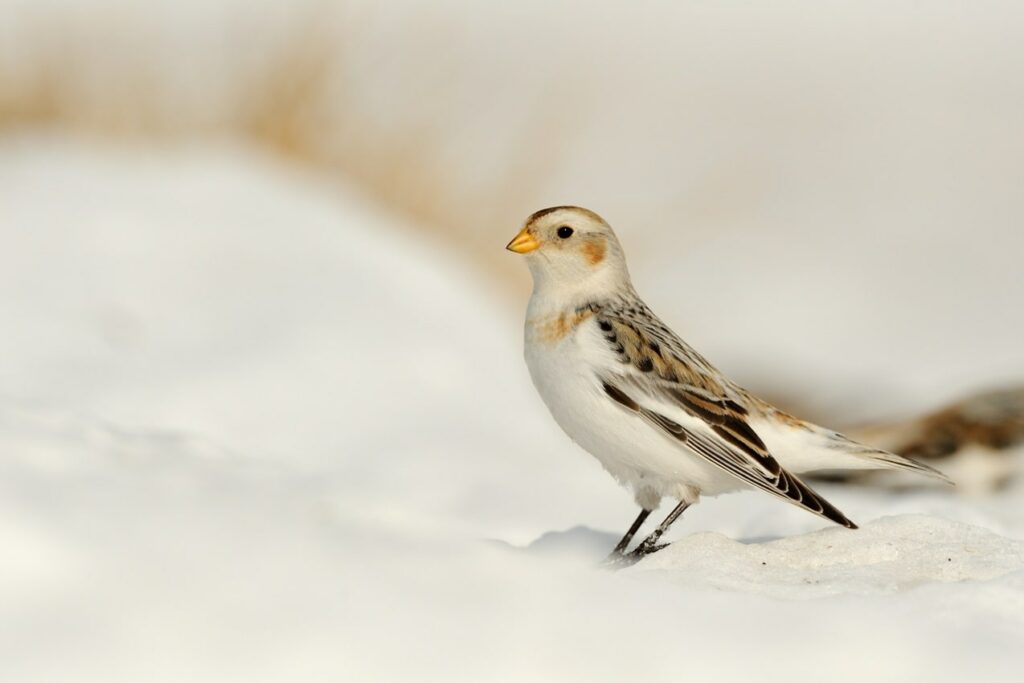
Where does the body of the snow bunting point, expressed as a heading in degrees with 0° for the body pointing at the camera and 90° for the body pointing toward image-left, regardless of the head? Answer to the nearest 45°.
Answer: approximately 90°
